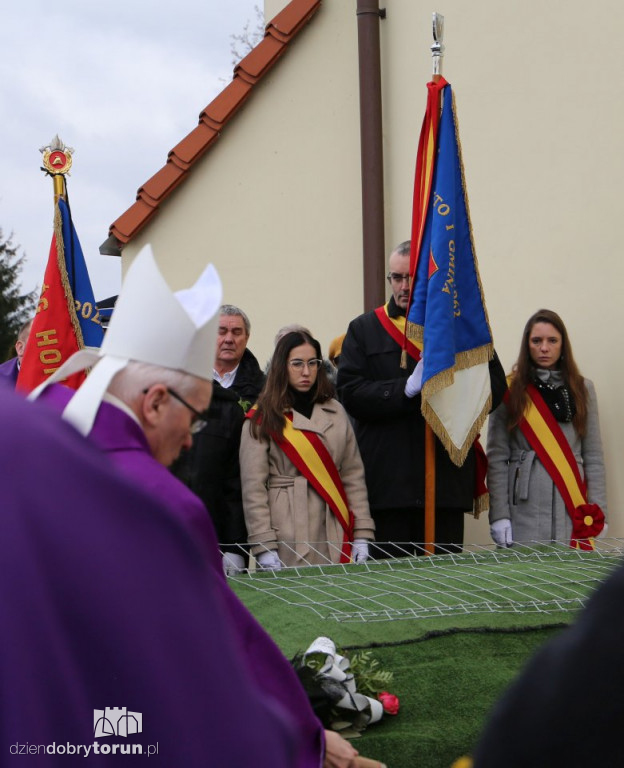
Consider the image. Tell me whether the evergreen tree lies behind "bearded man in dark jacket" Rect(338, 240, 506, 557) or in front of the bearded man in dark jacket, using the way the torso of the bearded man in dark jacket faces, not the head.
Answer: behind

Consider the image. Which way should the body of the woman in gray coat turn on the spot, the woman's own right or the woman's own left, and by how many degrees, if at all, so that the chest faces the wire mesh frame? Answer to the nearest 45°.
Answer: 0° — they already face it

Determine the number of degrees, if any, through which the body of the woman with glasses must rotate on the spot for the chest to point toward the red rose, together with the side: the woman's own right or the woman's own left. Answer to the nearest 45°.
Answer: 0° — they already face it

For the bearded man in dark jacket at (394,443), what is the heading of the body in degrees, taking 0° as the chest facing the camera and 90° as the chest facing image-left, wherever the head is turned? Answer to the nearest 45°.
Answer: approximately 0°

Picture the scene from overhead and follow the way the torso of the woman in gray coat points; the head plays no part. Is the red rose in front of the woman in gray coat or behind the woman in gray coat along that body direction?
in front

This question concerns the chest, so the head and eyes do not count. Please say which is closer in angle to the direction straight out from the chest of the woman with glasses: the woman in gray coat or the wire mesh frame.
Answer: the wire mesh frame

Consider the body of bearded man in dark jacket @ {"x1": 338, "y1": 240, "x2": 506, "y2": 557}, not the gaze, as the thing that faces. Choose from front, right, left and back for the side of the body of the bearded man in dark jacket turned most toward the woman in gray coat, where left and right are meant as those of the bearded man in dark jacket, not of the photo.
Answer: left

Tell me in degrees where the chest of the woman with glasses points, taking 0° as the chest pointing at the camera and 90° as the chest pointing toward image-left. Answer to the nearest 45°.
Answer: approximately 0°

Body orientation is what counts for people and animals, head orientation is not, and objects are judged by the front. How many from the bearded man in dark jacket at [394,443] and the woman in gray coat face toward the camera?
2

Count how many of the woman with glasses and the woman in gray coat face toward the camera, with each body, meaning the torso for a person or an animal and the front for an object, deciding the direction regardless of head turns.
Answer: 2

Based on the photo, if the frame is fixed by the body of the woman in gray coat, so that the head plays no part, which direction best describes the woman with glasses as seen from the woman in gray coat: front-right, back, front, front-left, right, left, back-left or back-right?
front-right
